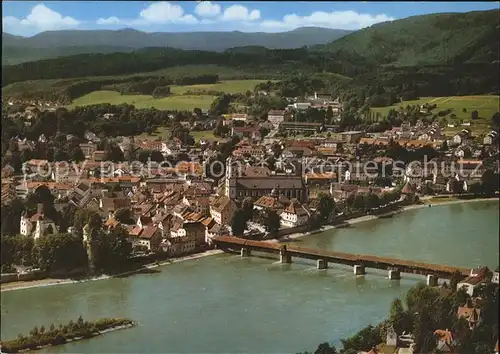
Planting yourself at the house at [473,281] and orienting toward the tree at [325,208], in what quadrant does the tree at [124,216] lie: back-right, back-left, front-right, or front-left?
front-left

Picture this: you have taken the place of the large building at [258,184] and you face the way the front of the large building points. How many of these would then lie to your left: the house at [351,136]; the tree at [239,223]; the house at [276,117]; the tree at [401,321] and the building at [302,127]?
2

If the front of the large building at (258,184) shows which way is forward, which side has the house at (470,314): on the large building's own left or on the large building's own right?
on the large building's own left

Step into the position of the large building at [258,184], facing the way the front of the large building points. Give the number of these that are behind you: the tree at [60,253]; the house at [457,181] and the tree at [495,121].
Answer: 2

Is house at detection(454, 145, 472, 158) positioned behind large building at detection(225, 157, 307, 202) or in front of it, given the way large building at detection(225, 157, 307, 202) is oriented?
behind

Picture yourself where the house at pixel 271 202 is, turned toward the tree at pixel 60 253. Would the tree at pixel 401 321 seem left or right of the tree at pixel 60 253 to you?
left

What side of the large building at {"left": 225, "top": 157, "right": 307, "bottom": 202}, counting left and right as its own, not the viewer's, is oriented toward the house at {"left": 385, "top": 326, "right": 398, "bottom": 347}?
left

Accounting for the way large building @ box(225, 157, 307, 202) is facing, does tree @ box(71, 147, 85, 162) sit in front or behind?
in front

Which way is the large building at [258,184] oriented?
to the viewer's left

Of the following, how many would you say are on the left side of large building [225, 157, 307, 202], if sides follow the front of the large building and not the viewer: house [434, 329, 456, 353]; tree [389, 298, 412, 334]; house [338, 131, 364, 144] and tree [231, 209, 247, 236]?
3

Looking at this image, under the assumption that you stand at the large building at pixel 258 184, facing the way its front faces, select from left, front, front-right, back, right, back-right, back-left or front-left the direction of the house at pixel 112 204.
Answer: front-left

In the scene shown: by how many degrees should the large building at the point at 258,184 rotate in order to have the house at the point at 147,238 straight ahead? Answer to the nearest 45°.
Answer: approximately 45° to its left

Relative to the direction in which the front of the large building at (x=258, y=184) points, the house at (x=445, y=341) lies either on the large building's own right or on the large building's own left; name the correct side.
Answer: on the large building's own left
